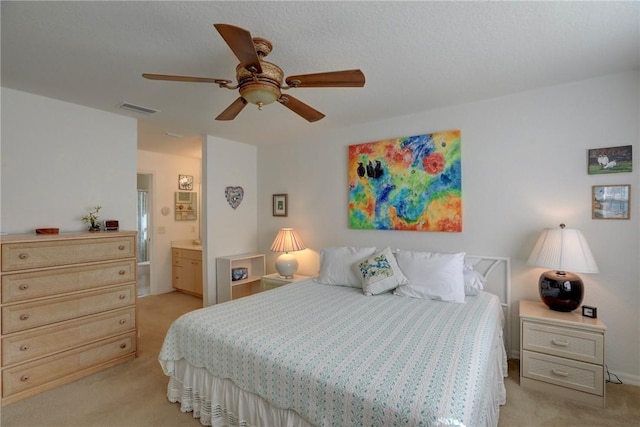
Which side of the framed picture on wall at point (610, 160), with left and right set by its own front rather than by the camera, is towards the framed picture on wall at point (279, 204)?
right

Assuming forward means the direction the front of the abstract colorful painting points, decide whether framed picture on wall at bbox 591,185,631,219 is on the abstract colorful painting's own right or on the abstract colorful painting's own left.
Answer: on the abstract colorful painting's own left

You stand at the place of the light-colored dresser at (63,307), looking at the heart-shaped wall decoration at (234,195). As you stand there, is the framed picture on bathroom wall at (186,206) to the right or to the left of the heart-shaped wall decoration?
left

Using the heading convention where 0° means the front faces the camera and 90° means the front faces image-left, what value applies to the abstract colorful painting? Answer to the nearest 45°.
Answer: approximately 45°

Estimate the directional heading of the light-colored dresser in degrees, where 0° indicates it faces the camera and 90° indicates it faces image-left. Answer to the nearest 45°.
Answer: approximately 315°

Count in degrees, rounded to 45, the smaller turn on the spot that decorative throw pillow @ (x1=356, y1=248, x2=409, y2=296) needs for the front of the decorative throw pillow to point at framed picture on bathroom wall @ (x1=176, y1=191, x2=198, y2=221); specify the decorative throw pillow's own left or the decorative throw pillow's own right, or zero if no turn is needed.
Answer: approximately 90° to the decorative throw pillow's own right

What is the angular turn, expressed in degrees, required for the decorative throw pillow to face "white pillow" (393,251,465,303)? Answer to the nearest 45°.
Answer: approximately 135° to its left

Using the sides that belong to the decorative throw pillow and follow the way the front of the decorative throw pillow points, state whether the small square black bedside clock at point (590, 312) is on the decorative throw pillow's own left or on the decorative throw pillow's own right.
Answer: on the decorative throw pillow's own left

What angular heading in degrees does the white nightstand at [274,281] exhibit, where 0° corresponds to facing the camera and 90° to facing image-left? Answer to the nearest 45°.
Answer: approximately 45°
